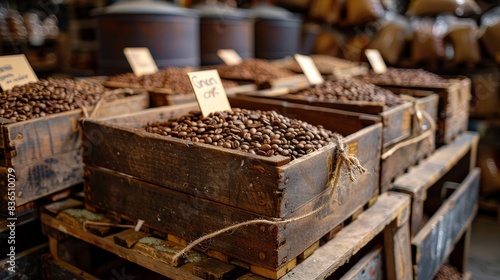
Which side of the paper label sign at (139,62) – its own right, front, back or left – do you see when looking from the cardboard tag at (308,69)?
left

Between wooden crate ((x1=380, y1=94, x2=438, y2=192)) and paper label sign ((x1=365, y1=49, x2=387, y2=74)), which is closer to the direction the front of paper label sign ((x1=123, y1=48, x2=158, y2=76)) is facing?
the wooden crate

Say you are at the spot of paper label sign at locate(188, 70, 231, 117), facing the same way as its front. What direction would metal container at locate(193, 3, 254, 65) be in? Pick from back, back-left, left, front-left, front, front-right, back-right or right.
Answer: back

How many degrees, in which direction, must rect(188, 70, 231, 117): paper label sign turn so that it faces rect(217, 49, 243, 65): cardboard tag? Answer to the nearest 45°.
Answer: approximately 180°

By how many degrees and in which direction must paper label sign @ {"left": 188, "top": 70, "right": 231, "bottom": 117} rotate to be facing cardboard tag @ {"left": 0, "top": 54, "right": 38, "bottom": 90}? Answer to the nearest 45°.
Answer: approximately 135° to its right

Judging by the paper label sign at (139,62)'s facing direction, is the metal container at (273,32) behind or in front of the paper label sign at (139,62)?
behind

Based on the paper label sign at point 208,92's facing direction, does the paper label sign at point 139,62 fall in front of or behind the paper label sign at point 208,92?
behind

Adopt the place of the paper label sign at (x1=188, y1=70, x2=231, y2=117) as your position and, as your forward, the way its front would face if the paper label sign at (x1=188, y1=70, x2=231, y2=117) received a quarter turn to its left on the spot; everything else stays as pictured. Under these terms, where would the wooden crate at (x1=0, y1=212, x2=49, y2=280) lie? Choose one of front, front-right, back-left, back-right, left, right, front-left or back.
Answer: back

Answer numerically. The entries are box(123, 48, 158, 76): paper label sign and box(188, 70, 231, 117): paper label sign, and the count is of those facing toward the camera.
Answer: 2
